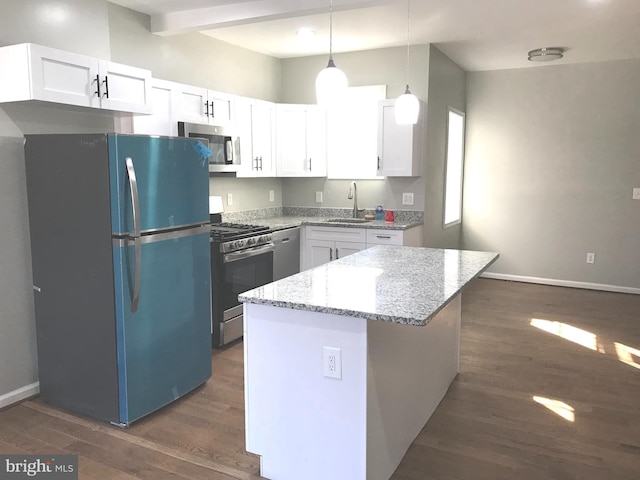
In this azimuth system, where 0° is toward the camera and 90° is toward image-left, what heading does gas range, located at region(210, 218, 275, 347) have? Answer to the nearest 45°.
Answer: approximately 315°

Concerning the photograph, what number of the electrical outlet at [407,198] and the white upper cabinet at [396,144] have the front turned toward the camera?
2

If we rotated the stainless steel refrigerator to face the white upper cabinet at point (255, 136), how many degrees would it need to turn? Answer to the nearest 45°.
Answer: approximately 90° to its left

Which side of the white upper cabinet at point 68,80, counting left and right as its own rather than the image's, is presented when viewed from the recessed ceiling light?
left

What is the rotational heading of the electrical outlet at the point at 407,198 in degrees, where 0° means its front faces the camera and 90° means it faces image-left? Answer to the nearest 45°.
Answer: approximately 0°
